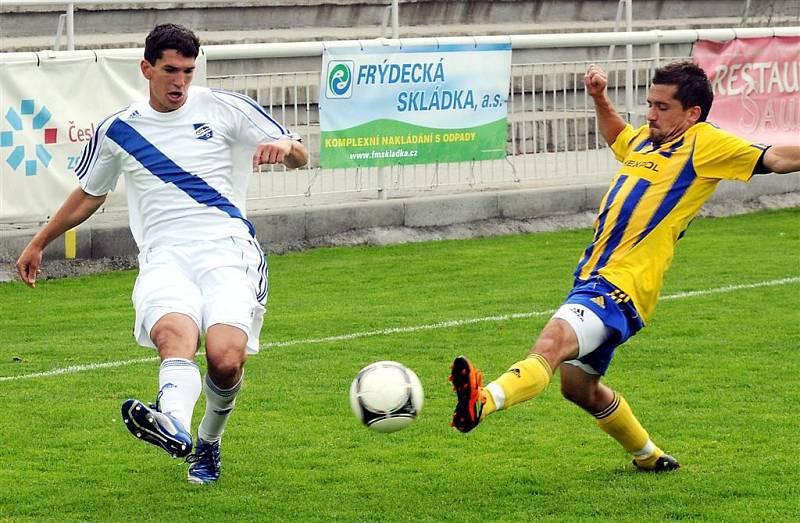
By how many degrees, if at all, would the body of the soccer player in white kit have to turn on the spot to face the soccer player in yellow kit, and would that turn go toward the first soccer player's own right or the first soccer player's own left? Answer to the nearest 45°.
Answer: approximately 90° to the first soccer player's own left

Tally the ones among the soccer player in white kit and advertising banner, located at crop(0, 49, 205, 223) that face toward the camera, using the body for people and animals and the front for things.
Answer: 2

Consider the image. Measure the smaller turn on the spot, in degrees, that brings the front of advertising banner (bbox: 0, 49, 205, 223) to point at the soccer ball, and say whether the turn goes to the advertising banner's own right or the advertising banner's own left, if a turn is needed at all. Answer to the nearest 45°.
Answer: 0° — it already faces it

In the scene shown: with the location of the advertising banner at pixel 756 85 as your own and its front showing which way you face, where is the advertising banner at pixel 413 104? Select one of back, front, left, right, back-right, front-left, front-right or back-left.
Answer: front-right

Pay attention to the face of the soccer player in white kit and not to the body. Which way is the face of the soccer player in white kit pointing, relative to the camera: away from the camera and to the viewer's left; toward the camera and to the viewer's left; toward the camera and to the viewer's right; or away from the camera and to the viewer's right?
toward the camera and to the viewer's right

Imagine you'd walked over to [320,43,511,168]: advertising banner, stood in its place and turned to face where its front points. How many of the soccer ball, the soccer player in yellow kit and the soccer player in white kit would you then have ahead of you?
3

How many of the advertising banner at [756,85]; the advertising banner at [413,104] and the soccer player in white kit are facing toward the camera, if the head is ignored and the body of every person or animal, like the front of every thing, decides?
3
